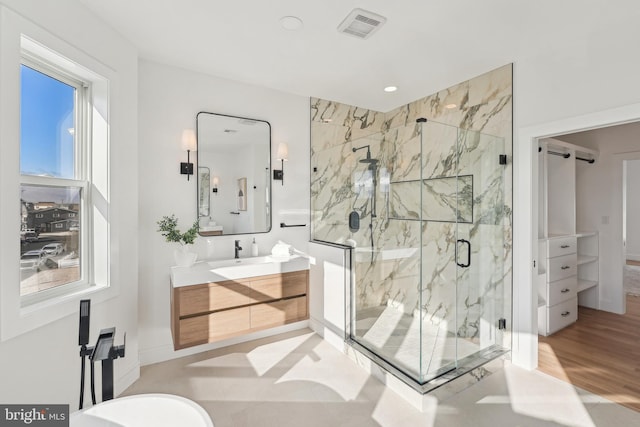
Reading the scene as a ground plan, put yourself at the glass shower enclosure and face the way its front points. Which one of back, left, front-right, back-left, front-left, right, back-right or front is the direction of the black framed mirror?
back-right

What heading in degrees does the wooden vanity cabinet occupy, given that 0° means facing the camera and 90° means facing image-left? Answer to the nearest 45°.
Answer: approximately 315°

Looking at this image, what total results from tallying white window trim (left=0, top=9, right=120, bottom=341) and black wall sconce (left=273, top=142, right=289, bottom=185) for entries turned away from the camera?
0

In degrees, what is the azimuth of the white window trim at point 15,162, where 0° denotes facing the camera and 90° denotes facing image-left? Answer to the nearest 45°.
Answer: approximately 315°

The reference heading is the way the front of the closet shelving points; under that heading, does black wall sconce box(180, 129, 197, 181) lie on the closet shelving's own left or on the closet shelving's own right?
on the closet shelving's own right

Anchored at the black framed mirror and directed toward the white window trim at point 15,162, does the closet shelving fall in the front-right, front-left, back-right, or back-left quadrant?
back-left

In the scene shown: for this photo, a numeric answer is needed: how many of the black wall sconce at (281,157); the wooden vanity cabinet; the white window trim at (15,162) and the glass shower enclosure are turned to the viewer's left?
0

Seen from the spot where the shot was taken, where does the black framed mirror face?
facing the viewer and to the right of the viewer

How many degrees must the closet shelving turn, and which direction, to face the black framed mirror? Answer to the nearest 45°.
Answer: approximately 90° to its right

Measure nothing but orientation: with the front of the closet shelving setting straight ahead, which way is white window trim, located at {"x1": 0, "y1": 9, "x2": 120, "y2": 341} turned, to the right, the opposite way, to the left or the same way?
to the left

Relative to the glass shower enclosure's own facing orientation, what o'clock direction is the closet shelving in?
The closet shelving is roughly at 9 o'clock from the glass shower enclosure.

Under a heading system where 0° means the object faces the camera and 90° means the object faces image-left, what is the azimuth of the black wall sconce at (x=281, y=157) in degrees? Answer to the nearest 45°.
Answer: approximately 315°
